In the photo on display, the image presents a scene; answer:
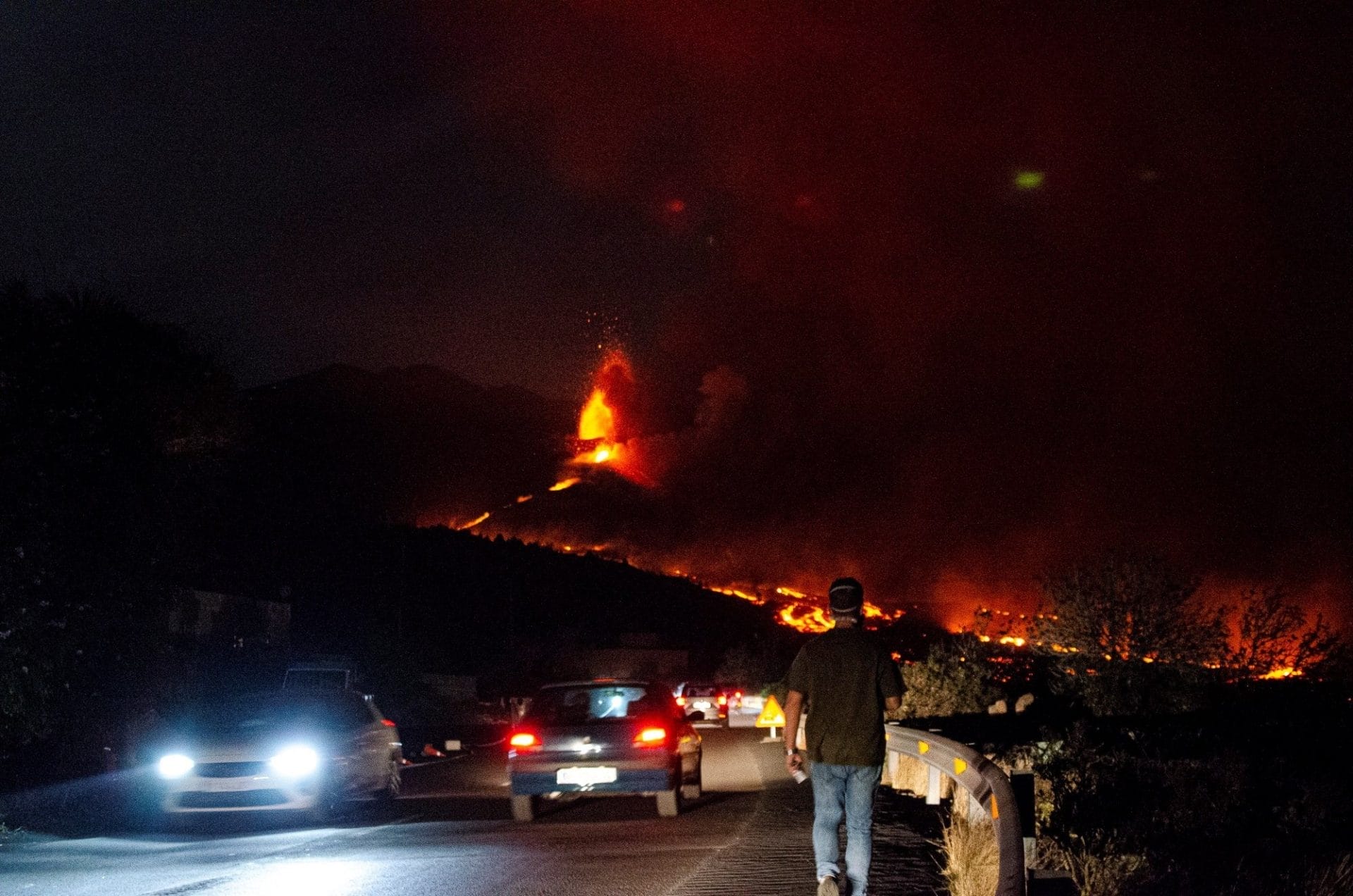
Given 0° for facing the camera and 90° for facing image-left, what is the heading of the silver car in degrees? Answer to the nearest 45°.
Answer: approximately 45°

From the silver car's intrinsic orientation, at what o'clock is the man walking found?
The man walking is roughly at 10 o'clock from the silver car.

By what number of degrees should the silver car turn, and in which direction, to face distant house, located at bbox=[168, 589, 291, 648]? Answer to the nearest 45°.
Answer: approximately 135° to its right

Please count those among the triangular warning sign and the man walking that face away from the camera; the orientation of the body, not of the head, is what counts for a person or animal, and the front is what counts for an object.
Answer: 1

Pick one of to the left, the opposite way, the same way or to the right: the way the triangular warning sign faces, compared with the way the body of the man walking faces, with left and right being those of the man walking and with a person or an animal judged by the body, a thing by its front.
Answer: the opposite way

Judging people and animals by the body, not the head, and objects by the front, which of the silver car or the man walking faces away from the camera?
the man walking

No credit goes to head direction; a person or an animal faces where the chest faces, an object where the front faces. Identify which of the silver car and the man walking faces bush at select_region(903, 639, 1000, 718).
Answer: the man walking

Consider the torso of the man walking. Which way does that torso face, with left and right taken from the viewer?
facing away from the viewer

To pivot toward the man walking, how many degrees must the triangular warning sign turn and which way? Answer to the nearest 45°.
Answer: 0° — it already faces them

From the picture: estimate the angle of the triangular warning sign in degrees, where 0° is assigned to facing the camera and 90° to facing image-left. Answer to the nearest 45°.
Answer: approximately 0°

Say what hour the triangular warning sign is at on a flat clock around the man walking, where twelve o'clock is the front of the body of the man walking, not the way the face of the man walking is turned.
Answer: The triangular warning sign is roughly at 12 o'clock from the man walking.

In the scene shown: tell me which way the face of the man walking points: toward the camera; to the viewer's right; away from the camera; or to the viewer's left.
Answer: away from the camera

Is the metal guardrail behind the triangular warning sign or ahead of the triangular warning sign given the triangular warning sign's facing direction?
ahead

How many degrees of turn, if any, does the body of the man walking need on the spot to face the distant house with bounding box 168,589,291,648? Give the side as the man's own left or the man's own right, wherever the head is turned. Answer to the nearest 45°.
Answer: approximately 45° to the man's own left

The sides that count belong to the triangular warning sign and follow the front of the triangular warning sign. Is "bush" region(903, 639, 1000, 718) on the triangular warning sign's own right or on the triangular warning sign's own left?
on the triangular warning sign's own left

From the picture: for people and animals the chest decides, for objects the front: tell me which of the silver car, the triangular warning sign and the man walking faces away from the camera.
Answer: the man walking

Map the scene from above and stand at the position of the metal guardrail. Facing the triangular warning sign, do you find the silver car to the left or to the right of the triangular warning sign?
left

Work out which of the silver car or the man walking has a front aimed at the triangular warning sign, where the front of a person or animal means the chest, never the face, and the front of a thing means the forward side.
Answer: the man walking
